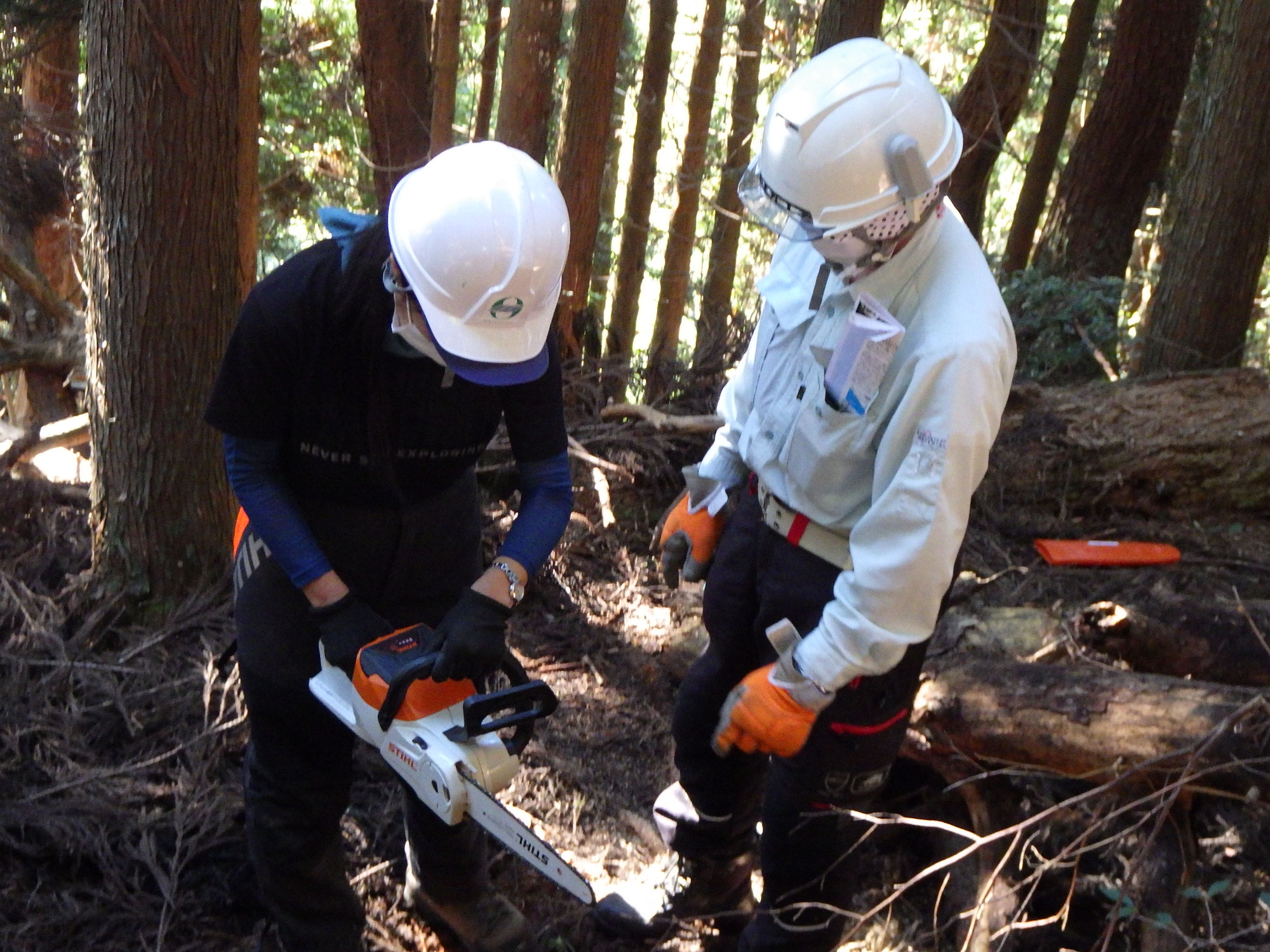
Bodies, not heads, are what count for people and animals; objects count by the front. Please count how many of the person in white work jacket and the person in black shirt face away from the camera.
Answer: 0

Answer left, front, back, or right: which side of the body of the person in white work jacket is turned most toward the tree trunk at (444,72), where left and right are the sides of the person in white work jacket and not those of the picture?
right

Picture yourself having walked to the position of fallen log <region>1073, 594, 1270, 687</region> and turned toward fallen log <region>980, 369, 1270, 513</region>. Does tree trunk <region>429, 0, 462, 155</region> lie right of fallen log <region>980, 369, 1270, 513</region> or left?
left

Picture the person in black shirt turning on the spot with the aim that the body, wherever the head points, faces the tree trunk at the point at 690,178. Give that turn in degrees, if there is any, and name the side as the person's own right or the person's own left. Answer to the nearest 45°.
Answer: approximately 135° to the person's own left

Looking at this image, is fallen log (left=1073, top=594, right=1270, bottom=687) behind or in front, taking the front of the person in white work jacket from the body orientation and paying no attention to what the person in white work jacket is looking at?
behind

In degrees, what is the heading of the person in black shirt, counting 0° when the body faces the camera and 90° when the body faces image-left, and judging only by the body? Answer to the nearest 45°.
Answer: approximately 315°

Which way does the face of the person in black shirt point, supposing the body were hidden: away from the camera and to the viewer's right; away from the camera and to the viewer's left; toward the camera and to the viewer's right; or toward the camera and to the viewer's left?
toward the camera and to the viewer's right

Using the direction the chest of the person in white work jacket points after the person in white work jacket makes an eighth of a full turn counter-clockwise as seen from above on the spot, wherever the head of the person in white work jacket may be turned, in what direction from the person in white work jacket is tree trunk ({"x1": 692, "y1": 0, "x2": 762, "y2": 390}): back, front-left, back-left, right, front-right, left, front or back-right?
back

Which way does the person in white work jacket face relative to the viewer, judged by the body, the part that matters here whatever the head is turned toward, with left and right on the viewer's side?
facing the viewer and to the left of the viewer

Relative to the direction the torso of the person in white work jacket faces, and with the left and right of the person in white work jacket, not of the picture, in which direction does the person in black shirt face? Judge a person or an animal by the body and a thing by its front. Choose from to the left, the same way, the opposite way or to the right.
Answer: to the left

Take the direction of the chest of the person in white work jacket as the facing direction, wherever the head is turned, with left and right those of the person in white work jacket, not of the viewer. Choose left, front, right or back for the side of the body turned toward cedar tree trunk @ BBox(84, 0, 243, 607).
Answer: right

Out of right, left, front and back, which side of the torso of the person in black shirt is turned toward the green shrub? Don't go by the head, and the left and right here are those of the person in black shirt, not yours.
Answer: left
